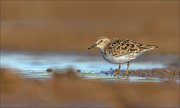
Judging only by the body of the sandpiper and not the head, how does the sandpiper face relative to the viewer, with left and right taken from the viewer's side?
facing to the left of the viewer
